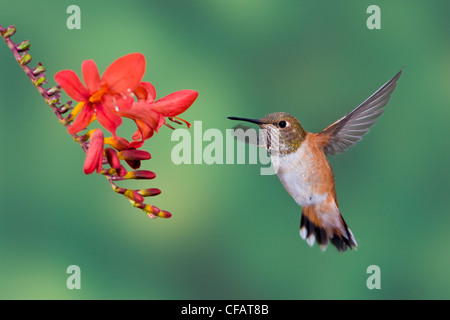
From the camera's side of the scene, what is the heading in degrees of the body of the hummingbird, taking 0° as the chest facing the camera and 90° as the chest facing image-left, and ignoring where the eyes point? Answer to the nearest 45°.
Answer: approximately 90°
